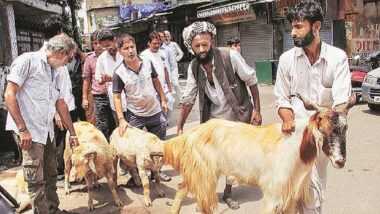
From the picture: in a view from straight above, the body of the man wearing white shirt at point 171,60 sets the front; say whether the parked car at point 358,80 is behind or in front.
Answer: behind

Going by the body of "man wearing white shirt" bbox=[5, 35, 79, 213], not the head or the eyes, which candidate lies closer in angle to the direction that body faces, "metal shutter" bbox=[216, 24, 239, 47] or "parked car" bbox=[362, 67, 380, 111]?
the parked car

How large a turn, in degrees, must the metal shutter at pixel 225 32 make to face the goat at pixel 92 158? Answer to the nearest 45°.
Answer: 0° — it already faces it

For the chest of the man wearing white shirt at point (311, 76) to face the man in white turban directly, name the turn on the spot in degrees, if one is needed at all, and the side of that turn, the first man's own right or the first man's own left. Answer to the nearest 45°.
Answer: approximately 135° to the first man's own right

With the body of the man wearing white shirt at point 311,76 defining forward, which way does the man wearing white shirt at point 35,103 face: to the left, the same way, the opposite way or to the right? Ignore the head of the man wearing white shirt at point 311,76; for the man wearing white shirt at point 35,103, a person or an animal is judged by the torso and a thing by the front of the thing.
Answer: to the left

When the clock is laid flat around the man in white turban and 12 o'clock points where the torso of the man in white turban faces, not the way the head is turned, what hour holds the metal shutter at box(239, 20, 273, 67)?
The metal shutter is roughly at 6 o'clock from the man in white turban.

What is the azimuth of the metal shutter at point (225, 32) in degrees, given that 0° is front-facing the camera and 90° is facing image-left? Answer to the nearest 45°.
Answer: approximately 0°

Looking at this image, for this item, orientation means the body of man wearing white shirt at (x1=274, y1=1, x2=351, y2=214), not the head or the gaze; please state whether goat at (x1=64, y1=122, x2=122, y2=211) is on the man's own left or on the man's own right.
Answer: on the man's own right

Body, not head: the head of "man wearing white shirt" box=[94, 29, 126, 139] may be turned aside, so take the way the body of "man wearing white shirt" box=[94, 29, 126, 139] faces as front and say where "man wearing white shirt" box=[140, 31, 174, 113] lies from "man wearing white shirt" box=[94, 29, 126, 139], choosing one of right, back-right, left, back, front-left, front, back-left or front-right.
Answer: back-left
